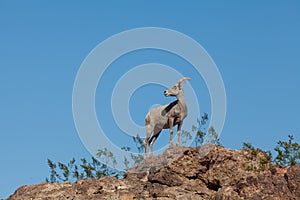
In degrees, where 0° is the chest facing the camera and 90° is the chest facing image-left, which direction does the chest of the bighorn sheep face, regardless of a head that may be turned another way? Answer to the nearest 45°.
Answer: approximately 270°
